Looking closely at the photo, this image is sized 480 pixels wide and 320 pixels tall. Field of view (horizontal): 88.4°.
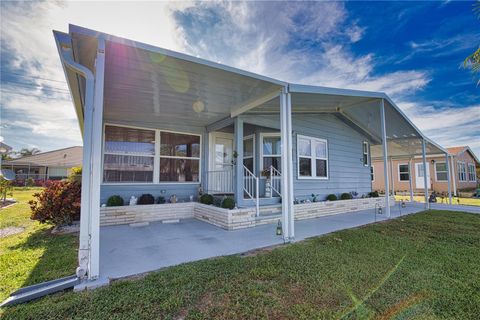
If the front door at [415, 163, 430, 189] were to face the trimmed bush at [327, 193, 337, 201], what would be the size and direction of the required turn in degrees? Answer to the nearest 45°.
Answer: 0° — it already faces it

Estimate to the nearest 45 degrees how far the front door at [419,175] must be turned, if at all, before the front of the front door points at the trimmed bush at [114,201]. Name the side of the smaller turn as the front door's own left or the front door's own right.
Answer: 0° — it already faces it

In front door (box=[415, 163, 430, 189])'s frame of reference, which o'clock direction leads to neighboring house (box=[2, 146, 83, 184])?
The neighboring house is roughly at 2 o'clock from the front door.

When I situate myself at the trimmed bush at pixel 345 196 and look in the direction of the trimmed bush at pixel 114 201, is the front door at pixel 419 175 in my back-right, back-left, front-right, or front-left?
back-right

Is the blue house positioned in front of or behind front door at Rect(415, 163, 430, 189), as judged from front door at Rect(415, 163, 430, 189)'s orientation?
in front

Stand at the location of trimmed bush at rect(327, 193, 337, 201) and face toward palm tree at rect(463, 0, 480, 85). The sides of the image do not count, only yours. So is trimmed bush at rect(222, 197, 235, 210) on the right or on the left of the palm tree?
right

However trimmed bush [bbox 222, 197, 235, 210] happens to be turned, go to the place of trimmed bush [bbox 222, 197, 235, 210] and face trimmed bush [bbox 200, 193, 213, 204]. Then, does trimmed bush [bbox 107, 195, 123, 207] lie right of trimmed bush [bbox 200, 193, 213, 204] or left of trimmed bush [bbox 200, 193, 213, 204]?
left

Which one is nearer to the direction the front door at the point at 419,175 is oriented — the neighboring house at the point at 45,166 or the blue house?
the blue house

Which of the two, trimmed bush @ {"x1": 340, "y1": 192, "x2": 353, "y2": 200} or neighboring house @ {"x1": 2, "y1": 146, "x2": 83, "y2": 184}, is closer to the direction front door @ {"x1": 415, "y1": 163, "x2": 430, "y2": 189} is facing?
the trimmed bush

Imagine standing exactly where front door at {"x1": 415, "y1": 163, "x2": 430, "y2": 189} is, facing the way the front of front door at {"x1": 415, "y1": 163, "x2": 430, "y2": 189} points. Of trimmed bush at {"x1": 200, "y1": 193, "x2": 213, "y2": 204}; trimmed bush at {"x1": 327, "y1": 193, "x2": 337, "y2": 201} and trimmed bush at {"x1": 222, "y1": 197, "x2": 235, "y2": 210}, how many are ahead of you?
3

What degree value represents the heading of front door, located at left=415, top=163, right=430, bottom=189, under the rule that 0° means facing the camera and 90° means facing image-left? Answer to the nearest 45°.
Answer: approximately 0°

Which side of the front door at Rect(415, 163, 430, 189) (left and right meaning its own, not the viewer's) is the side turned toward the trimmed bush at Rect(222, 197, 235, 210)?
front

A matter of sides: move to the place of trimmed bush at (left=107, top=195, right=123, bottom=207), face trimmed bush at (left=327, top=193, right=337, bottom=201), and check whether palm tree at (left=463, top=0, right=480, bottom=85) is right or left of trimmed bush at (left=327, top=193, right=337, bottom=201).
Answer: right

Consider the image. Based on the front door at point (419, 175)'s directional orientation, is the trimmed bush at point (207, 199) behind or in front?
in front
